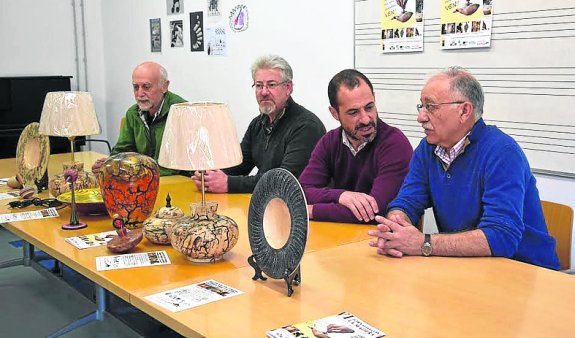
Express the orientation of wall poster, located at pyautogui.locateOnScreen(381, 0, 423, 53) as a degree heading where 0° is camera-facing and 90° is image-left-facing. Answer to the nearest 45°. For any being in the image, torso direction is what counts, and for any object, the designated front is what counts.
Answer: approximately 0°

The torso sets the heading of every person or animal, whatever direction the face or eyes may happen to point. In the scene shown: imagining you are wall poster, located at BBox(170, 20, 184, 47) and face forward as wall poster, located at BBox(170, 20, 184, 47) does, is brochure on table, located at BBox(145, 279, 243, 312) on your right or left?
on your left

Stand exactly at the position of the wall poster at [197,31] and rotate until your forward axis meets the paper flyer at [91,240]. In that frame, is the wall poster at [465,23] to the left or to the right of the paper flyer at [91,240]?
left

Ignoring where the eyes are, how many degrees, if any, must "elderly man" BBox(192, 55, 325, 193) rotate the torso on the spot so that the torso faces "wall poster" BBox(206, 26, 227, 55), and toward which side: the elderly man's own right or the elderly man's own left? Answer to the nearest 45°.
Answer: approximately 135° to the elderly man's own right

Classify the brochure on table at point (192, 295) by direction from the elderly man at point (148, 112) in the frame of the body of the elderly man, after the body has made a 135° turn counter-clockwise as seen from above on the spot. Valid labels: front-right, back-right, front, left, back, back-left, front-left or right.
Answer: right

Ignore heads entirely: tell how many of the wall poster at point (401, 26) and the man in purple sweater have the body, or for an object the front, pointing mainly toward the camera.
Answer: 2

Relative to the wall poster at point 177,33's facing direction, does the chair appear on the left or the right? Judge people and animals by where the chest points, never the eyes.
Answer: on its left

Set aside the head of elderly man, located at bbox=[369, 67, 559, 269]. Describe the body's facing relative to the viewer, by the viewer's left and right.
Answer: facing the viewer and to the left of the viewer

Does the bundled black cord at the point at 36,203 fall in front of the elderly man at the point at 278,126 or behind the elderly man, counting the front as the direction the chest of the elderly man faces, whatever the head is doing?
in front

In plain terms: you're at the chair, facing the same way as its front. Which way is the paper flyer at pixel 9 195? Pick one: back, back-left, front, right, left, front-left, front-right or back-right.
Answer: front-right

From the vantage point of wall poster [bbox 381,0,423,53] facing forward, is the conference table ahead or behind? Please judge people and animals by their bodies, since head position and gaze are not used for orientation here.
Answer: ahead

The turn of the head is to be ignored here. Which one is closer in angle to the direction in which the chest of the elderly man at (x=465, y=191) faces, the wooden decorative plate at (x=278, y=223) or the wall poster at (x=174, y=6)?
the wooden decorative plate
